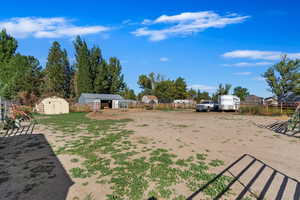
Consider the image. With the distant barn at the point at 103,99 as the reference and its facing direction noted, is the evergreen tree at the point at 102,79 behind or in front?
behind

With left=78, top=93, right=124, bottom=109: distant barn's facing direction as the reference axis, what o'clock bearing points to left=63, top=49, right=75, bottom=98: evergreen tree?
The evergreen tree is roughly at 5 o'clock from the distant barn.

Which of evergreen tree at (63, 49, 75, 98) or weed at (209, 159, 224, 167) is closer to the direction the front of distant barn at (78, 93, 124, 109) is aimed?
the weed

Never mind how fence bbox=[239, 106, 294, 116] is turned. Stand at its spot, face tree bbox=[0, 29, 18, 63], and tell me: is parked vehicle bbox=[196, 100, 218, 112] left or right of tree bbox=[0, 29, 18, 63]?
right

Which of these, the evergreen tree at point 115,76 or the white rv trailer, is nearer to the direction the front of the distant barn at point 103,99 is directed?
the white rv trailer

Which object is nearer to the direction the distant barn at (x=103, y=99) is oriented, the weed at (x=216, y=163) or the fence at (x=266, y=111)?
the weed

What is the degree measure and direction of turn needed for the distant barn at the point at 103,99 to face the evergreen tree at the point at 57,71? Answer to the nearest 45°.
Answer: approximately 135° to its right

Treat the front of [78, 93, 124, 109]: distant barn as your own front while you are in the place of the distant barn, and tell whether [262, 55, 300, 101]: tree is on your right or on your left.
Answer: on your left

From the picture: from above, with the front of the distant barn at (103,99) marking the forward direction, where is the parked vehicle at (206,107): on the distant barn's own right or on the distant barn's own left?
on the distant barn's own left

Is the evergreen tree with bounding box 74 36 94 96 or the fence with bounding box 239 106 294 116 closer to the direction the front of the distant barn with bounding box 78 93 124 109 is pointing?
the fence

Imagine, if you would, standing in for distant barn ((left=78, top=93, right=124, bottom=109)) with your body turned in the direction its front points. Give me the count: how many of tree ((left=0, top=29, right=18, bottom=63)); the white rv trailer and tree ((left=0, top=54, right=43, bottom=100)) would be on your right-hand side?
2

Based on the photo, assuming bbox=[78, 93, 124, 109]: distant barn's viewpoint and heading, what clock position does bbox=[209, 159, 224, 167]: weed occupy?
The weed is roughly at 12 o'clock from the distant barn.

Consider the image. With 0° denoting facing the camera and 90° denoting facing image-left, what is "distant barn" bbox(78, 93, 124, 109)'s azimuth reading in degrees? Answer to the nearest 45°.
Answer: approximately 0°

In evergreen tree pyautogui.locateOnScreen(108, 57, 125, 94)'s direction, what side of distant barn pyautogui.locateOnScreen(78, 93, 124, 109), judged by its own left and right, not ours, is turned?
back

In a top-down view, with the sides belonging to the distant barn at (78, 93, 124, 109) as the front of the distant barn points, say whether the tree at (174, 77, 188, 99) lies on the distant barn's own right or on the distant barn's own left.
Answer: on the distant barn's own left

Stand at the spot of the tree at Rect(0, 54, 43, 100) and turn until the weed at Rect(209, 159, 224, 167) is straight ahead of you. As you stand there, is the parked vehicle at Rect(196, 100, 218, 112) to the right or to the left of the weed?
left

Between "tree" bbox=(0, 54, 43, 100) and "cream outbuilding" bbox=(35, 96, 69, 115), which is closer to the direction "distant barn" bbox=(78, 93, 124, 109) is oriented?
the cream outbuilding

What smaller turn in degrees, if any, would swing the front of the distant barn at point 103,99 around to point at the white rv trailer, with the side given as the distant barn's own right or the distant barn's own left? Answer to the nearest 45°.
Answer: approximately 45° to the distant barn's own left

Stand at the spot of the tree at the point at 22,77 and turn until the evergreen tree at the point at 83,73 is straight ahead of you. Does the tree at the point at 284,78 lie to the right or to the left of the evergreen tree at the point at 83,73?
right
